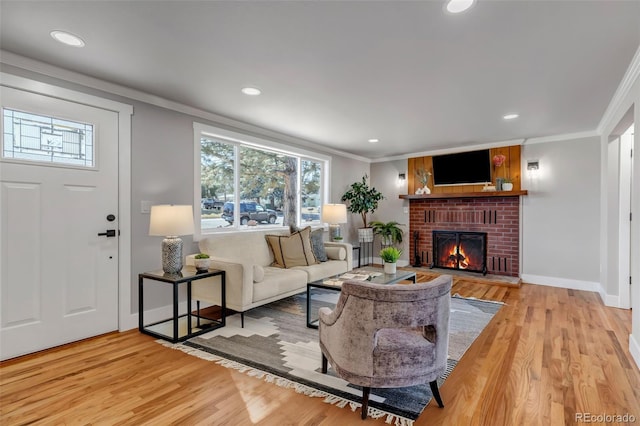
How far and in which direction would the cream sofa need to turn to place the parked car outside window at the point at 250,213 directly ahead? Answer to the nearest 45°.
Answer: approximately 135° to its left

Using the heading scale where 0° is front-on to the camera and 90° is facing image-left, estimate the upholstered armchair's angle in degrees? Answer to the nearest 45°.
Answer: approximately 135°

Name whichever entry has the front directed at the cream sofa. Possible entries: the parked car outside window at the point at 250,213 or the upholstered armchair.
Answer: the upholstered armchair

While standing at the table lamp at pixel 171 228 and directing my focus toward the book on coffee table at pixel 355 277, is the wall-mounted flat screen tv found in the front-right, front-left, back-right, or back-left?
front-left

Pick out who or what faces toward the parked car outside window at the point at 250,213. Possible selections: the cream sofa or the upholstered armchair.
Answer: the upholstered armchair

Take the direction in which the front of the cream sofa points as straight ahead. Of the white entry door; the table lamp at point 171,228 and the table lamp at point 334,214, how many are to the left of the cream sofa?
1

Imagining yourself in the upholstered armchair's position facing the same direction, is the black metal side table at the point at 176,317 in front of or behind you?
in front

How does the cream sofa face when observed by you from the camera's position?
facing the viewer and to the right of the viewer

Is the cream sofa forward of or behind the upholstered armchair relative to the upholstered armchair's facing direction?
forward

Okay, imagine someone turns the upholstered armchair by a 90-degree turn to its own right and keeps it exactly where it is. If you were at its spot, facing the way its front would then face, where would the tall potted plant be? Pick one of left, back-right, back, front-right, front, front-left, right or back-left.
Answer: front-left

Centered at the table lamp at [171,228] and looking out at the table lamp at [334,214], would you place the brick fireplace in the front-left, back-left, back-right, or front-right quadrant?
front-right

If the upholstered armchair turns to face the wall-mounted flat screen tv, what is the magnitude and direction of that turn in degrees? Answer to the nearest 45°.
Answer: approximately 45° to its right
